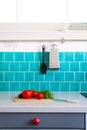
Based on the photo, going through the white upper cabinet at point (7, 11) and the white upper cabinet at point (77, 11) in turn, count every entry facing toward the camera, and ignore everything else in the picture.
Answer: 2

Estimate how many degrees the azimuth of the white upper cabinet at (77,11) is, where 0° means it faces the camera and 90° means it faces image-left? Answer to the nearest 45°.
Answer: approximately 0°

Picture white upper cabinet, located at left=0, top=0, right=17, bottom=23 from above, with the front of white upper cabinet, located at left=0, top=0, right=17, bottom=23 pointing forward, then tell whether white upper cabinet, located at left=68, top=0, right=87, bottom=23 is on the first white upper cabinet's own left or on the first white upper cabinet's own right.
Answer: on the first white upper cabinet's own left

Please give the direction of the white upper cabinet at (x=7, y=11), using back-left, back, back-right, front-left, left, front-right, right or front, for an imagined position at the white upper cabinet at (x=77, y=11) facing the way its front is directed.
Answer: right
